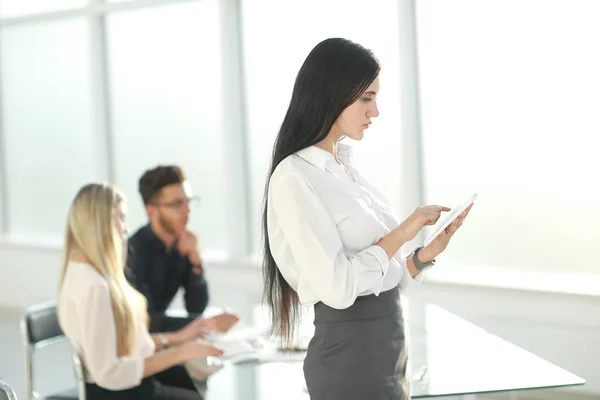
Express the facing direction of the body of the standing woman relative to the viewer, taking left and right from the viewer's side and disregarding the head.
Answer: facing to the right of the viewer

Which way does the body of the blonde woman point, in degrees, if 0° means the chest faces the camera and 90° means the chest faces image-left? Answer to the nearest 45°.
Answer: approximately 270°

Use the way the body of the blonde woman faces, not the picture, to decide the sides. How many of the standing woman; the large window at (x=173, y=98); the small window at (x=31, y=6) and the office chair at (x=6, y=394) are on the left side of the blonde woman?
2

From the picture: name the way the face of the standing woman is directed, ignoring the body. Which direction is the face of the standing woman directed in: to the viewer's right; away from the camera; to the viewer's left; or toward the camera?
to the viewer's right

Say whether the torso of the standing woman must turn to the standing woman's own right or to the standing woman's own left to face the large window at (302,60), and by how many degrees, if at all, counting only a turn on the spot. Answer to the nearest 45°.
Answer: approximately 90° to the standing woman's own left

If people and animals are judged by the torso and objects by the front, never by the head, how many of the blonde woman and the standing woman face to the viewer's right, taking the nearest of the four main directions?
2

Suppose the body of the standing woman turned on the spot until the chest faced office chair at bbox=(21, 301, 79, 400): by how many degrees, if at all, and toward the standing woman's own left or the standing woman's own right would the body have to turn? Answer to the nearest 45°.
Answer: approximately 135° to the standing woman's own left

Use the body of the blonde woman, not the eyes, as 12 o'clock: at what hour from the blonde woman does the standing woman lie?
The standing woman is roughly at 2 o'clock from the blonde woman.

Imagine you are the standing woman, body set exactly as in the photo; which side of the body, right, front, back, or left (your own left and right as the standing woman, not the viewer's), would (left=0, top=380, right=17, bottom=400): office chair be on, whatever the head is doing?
back
